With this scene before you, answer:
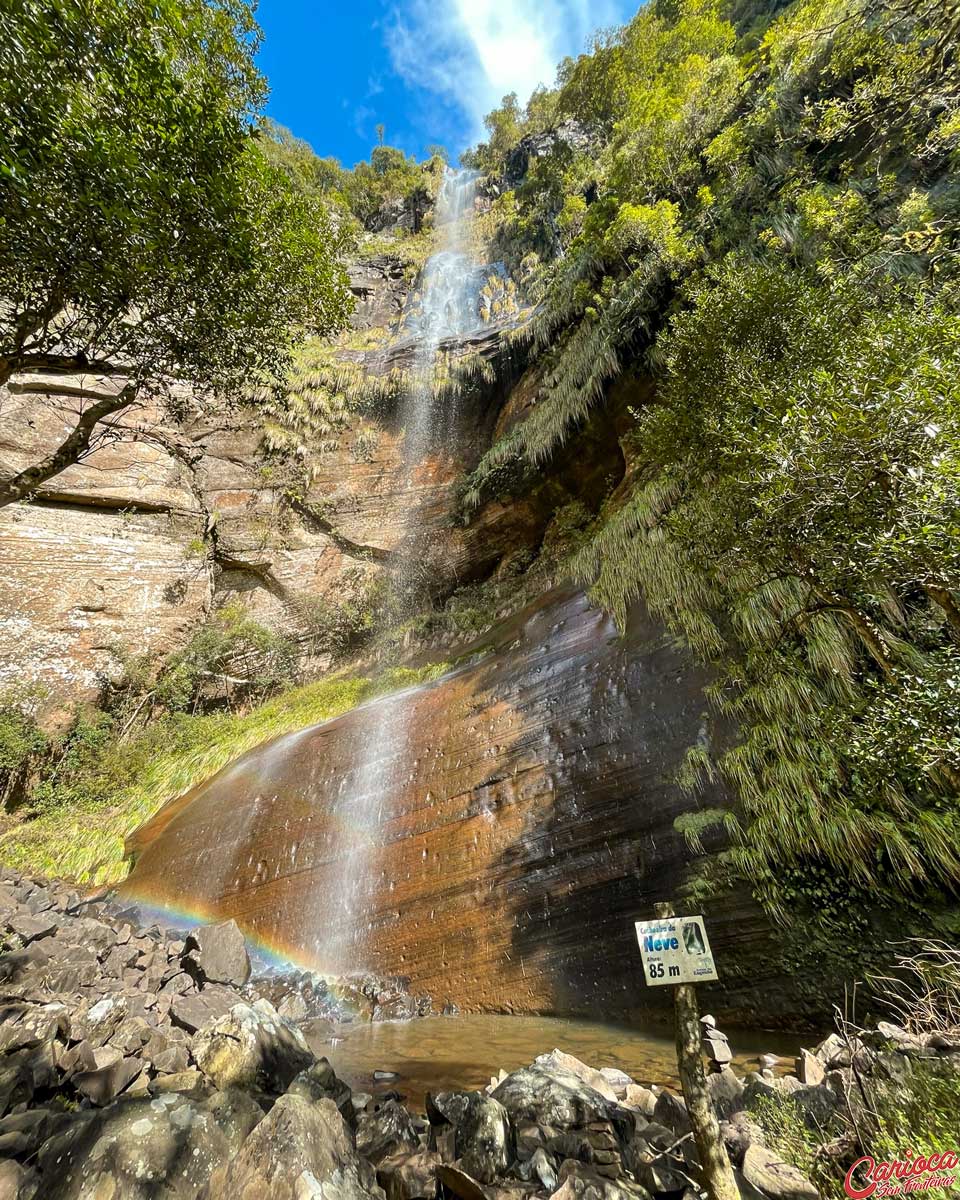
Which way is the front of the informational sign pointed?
toward the camera

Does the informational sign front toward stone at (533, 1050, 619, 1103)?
no

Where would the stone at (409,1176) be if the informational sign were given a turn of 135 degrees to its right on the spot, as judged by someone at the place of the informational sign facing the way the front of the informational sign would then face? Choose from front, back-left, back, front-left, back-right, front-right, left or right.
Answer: front-left

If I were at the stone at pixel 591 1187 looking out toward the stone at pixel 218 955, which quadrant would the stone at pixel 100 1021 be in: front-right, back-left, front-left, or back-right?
front-left

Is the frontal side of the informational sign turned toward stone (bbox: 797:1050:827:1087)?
no

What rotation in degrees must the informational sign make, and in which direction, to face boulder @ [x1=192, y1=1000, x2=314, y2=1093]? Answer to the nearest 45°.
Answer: approximately 90° to its right

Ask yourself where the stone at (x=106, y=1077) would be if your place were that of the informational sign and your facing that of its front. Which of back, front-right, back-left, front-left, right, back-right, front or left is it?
right

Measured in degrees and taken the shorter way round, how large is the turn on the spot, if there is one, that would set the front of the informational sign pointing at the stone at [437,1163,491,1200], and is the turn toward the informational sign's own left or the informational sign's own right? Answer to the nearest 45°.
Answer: approximately 90° to the informational sign's own right

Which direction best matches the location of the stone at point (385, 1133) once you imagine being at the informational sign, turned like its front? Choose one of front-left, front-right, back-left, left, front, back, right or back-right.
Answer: right

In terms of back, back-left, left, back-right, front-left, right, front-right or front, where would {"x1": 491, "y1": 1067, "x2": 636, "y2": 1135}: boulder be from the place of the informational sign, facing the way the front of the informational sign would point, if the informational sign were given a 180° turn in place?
front-left

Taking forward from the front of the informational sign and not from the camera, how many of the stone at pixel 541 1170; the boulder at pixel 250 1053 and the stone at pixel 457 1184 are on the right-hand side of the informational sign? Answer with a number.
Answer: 3

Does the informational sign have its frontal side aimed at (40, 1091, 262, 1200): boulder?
no

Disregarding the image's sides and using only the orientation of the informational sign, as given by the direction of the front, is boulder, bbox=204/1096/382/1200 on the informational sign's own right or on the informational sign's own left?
on the informational sign's own right

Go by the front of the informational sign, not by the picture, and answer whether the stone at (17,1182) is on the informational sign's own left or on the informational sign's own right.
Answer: on the informational sign's own right

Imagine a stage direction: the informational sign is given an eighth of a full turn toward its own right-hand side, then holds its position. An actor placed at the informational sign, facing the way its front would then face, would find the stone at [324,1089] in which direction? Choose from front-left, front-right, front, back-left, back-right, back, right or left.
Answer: front-right
